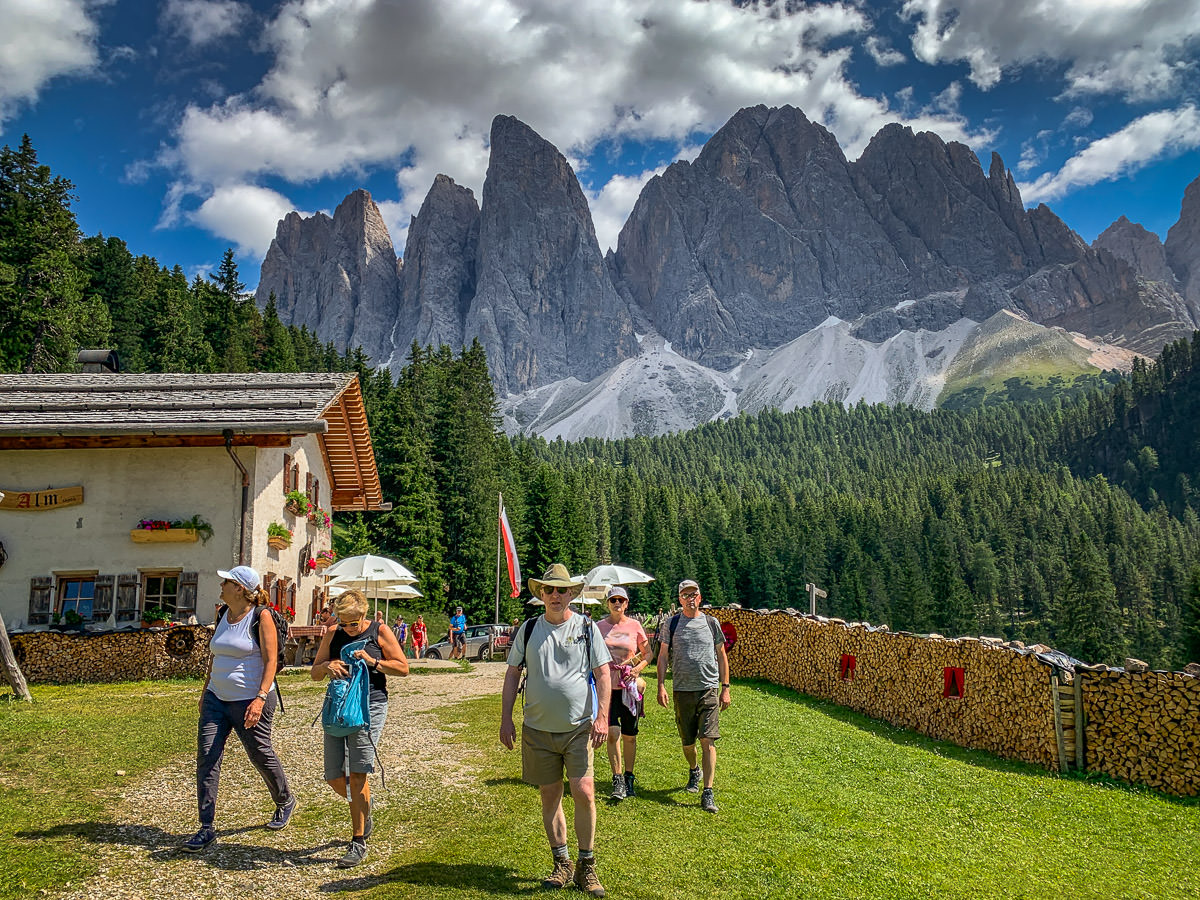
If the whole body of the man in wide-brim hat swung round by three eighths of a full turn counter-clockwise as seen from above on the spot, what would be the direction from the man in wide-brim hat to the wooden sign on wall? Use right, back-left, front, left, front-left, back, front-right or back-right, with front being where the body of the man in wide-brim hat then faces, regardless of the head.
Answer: left

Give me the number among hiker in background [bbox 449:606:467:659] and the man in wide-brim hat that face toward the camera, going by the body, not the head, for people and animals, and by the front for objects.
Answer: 2

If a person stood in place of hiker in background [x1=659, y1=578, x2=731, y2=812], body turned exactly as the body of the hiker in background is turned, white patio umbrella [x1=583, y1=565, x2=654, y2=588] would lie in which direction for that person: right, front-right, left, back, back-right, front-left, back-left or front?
back

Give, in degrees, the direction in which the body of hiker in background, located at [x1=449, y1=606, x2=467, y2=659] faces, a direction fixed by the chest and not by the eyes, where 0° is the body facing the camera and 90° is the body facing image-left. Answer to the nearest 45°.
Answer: approximately 0°

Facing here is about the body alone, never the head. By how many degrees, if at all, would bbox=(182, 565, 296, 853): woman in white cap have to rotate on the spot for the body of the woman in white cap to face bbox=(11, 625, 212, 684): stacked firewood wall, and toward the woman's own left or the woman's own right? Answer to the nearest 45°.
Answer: approximately 135° to the woman's own right

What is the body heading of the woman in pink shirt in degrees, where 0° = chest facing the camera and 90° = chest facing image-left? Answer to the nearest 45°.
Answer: approximately 0°
